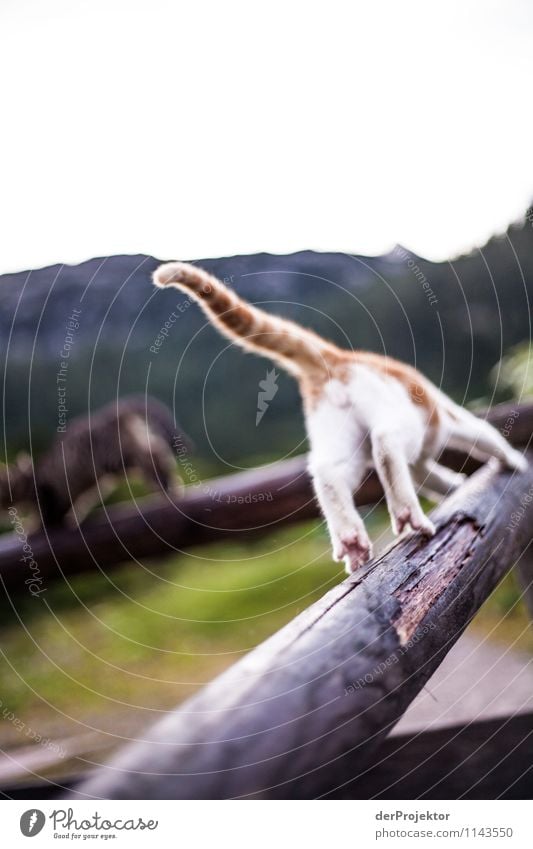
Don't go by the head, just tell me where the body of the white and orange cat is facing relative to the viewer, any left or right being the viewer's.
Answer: facing away from the viewer and to the right of the viewer
